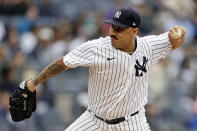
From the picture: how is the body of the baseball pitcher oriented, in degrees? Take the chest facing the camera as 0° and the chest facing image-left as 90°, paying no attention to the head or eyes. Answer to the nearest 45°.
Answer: approximately 0°
